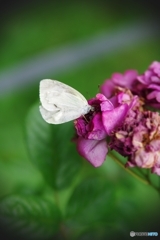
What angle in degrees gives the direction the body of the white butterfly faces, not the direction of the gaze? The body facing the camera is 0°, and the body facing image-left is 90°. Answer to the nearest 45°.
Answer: approximately 270°
